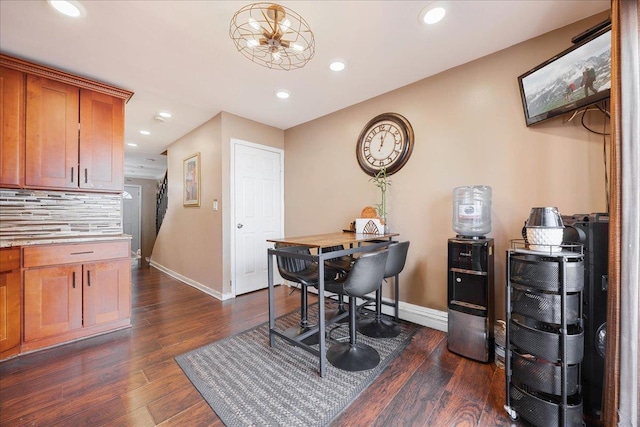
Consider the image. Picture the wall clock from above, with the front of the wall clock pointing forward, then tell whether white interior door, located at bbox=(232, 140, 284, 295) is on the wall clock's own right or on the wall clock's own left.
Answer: on the wall clock's own right

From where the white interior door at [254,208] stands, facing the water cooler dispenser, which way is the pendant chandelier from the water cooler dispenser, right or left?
right

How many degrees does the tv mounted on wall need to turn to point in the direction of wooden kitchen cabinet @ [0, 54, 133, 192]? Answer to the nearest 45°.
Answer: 0° — it already faces it

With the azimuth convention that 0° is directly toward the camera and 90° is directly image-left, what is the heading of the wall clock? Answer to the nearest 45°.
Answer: approximately 45°

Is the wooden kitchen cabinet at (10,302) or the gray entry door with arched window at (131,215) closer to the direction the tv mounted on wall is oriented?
the wooden kitchen cabinet

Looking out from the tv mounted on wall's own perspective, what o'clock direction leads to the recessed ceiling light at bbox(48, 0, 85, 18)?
The recessed ceiling light is roughly at 12 o'clock from the tv mounted on wall.

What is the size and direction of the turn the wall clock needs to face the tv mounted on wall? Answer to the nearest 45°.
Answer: approximately 90° to its left

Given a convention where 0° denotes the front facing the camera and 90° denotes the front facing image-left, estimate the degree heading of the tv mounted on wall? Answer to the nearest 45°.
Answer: approximately 45°
